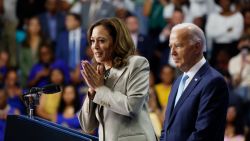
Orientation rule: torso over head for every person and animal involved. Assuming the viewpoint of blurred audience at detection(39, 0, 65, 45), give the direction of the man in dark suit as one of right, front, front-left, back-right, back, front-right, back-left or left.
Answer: front

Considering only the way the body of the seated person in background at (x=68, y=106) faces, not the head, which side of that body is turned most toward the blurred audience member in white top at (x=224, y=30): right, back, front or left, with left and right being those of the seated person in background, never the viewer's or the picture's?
left

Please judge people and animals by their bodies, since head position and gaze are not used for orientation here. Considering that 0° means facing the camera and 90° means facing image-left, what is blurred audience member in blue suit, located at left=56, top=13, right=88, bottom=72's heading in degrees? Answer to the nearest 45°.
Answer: approximately 0°

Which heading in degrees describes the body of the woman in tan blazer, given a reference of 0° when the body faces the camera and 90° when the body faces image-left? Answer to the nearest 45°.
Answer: approximately 45°

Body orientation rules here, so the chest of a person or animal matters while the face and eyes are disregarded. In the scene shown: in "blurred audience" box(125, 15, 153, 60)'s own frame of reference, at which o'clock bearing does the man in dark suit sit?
The man in dark suit is roughly at 12 o'clock from the blurred audience.

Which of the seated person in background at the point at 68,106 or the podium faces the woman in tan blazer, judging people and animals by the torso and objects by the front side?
the seated person in background

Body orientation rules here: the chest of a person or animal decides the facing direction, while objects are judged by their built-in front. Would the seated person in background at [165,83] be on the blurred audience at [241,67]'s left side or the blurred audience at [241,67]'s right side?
on their right

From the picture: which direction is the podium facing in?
to the viewer's left

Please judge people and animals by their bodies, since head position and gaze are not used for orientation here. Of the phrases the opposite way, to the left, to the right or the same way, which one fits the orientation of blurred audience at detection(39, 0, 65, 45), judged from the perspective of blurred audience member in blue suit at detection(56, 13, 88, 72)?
the same way

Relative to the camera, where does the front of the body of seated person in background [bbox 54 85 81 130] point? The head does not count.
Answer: toward the camera

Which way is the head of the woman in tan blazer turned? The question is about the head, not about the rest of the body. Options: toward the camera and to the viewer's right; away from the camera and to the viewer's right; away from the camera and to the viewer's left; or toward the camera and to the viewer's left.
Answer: toward the camera and to the viewer's left

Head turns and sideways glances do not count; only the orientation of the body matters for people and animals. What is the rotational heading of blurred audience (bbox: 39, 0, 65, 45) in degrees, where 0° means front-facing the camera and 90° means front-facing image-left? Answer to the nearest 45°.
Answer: approximately 0°

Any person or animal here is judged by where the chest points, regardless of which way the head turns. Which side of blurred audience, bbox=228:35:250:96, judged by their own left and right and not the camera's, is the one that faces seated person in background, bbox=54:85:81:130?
right

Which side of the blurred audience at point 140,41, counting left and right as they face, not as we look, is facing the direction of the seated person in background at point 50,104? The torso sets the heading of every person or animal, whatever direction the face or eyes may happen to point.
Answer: right

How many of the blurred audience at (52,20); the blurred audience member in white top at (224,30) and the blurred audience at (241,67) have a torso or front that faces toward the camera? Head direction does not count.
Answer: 3
